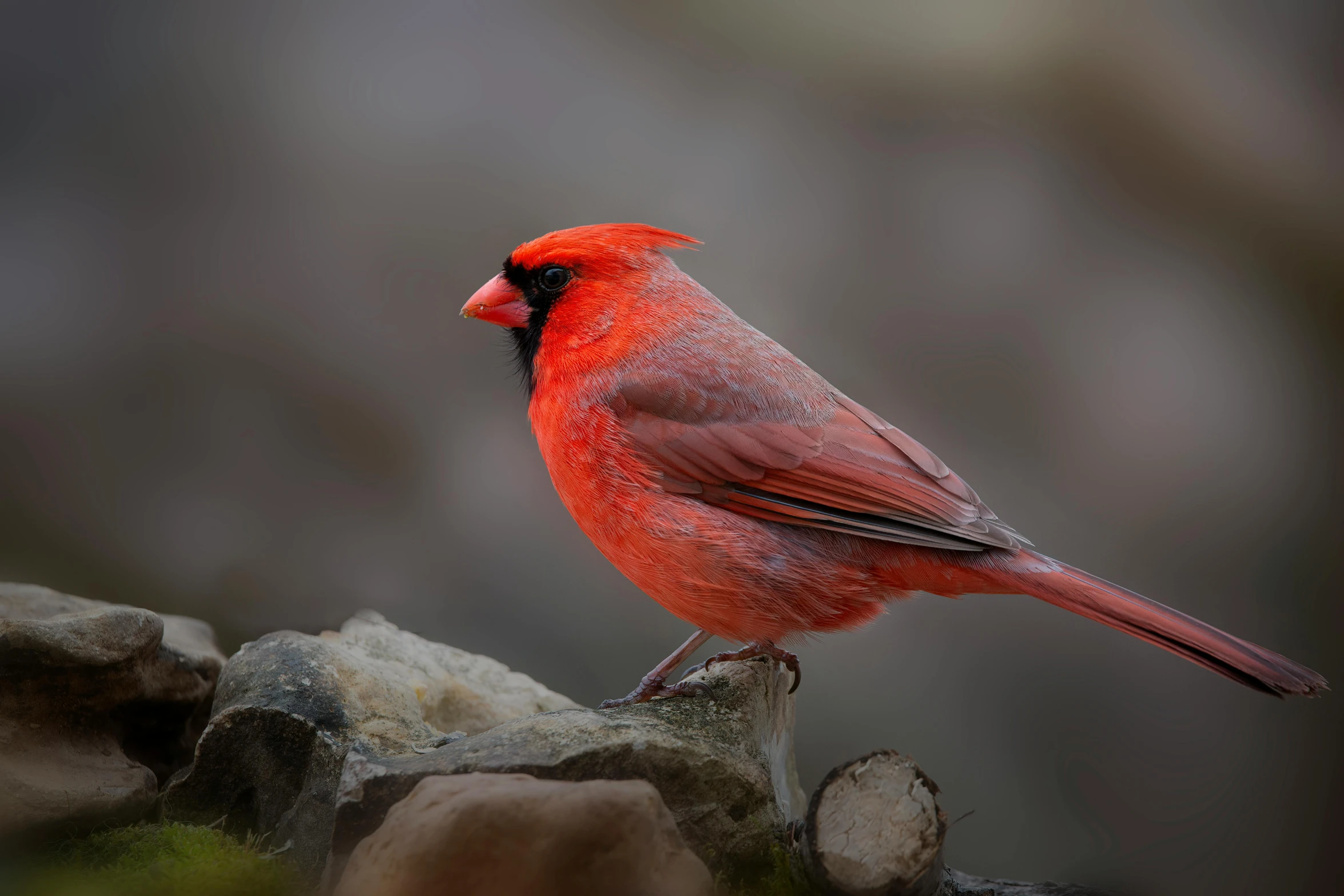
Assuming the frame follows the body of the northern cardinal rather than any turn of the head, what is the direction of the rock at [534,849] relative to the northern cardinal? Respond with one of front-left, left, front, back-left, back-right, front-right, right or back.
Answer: left

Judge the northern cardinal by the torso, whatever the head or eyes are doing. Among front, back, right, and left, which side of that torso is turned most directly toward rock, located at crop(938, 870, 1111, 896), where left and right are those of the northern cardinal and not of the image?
back

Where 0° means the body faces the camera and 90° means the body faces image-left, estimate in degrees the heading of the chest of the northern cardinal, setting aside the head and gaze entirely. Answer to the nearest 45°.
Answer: approximately 90°

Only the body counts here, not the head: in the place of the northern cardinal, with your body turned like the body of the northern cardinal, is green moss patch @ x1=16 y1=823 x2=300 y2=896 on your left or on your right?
on your left

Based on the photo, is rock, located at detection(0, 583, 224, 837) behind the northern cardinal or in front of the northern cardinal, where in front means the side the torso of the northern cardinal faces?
in front
